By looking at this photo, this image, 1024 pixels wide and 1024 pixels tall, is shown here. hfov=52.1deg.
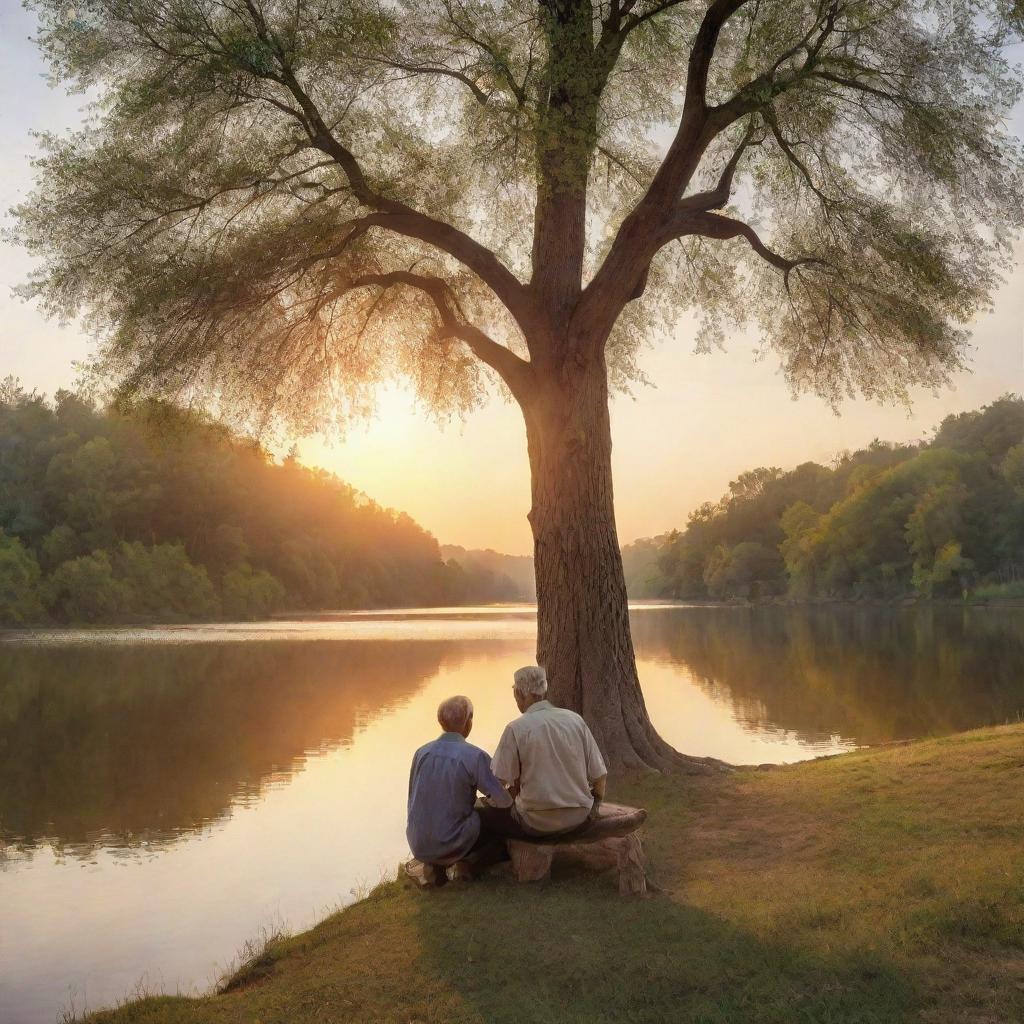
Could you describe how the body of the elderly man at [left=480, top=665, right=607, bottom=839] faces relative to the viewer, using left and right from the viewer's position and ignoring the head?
facing away from the viewer and to the left of the viewer
